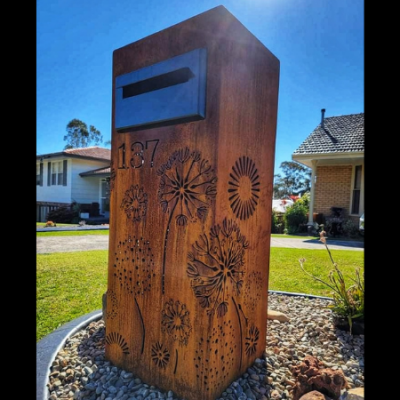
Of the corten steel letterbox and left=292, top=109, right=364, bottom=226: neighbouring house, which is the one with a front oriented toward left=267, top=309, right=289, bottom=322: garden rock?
the neighbouring house

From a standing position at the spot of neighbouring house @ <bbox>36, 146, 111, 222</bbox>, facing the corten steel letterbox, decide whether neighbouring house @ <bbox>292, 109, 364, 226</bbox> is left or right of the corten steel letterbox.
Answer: left

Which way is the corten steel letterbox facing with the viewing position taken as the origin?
facing the viewer and to the left of the viewer

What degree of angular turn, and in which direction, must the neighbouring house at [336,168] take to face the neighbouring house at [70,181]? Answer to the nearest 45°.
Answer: approximately 90° to its right

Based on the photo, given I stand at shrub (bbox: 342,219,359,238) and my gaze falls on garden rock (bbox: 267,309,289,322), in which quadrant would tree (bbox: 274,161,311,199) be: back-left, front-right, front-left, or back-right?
back-right

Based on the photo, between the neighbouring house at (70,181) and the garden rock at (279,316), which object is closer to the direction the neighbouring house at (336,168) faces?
the garden rock

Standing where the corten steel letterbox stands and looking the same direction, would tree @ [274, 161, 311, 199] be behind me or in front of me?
behind

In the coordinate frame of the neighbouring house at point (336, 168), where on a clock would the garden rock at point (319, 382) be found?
The garden rock is roughly at 12 o'clock from the neighbouring house.

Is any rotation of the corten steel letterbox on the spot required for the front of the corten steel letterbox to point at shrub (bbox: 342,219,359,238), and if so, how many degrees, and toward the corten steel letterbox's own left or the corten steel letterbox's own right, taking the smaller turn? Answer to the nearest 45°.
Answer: approximately 180°

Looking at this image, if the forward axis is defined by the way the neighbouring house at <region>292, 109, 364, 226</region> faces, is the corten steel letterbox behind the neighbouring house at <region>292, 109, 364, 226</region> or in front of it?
in front

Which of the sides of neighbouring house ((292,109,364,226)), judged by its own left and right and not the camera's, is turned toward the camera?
front

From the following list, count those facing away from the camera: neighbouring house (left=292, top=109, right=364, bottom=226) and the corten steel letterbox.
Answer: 0
